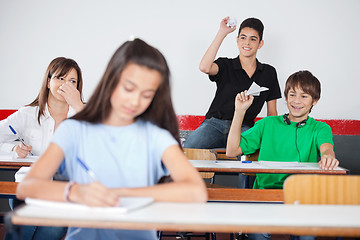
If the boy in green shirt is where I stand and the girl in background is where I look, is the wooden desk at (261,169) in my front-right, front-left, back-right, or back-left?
front-left

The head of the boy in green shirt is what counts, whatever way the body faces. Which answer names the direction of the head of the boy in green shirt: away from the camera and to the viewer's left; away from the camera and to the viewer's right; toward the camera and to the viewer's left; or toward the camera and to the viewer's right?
toward the camera and to the viewer's left

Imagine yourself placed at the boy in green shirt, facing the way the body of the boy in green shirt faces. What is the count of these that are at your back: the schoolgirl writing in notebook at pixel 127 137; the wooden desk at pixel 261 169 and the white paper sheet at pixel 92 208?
0

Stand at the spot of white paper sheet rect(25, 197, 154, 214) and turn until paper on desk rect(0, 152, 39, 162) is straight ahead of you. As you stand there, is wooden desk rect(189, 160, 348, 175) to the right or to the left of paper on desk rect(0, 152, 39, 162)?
right

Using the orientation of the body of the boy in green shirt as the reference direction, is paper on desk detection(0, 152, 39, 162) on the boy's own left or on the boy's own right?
on the boy's own right

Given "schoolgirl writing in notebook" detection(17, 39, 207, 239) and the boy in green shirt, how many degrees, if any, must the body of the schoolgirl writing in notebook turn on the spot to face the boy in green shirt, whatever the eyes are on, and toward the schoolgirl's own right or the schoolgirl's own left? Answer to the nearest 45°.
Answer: approximately 135° to the schoolgirl's own left

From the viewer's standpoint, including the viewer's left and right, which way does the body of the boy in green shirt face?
facing the viewer

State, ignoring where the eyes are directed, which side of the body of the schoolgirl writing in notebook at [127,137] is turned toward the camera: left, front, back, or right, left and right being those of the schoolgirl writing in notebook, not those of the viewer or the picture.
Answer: front

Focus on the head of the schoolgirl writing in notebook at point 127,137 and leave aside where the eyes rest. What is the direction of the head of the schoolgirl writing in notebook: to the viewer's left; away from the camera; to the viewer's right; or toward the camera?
toward the camera

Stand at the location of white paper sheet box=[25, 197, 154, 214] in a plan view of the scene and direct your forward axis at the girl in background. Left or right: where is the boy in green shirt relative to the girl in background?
right

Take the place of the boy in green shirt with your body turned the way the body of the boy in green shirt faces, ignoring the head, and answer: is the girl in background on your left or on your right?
on your right

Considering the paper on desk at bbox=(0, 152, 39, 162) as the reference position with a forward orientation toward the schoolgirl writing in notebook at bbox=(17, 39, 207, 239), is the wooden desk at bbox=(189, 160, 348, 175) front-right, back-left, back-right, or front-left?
front-left

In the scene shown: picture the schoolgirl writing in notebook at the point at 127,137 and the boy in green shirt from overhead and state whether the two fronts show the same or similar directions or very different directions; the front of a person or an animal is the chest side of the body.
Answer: same or similar directions

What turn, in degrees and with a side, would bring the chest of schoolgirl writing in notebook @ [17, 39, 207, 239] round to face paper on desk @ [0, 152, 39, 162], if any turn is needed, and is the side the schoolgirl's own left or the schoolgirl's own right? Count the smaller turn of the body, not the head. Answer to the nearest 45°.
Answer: approximately 135° to the schoolgirl's own right

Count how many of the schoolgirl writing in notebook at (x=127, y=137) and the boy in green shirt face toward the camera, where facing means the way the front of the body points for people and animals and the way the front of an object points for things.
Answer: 2

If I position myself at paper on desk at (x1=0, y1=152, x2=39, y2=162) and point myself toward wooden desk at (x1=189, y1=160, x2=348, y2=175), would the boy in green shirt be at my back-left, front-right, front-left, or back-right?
front-left
